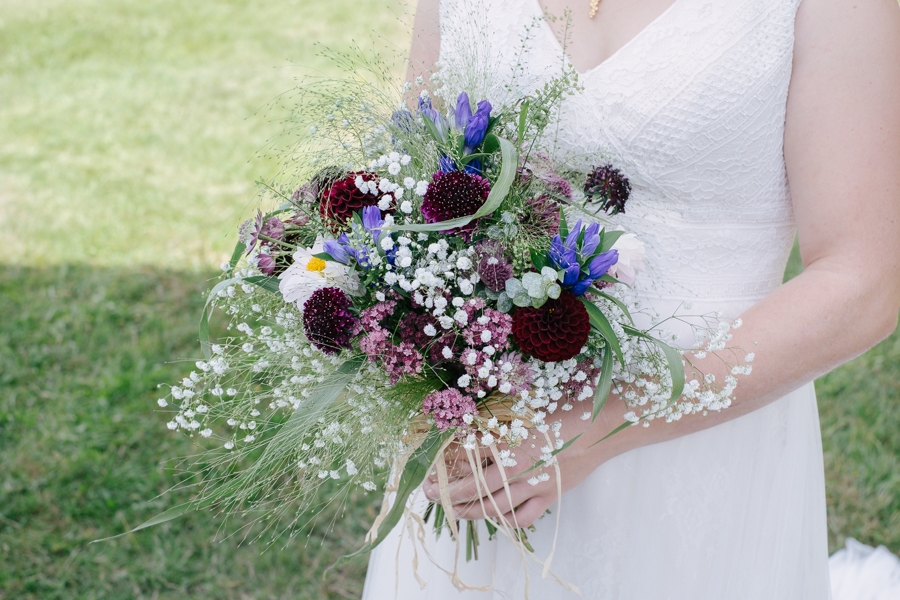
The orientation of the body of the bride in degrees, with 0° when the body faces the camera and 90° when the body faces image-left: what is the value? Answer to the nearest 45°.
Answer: approximately 45°

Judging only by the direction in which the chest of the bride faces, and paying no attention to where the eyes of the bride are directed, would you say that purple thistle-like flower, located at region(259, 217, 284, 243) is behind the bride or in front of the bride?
in front
